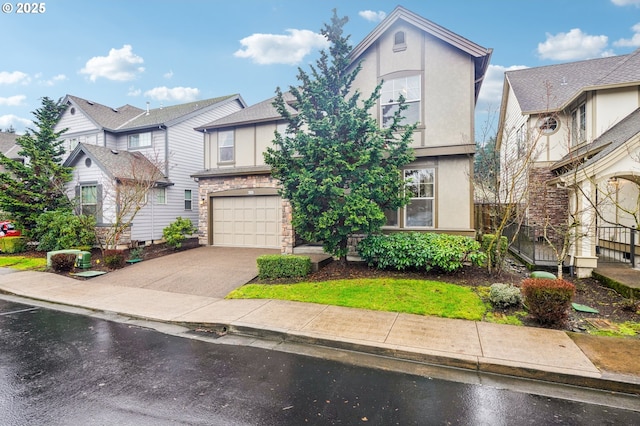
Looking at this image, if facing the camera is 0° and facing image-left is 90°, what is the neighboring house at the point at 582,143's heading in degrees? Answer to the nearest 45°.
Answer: approximately 0°

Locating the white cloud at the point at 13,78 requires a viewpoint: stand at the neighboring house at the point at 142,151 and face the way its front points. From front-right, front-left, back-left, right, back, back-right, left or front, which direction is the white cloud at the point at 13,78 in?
right

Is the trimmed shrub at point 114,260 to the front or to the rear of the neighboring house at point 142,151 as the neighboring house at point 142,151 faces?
to the front

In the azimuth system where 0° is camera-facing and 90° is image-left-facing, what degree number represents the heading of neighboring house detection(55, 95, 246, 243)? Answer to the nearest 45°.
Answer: approximately 45°

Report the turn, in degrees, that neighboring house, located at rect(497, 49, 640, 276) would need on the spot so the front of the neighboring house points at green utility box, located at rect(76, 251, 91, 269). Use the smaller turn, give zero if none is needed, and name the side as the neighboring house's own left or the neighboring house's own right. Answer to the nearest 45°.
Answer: approximately 45° to the neighboring house's own right

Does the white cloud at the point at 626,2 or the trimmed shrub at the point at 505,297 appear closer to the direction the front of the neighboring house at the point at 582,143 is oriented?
the trimmed shrub

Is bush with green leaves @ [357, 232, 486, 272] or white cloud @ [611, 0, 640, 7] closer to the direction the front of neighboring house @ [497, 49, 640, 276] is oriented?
the bush with green leaves

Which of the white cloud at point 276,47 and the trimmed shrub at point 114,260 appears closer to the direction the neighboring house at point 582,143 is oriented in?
the trimmed shrub

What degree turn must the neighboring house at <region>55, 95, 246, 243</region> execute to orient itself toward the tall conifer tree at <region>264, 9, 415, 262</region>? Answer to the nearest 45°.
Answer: approximately 45° to its left

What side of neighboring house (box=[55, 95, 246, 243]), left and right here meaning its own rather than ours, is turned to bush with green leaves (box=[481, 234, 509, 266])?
left
